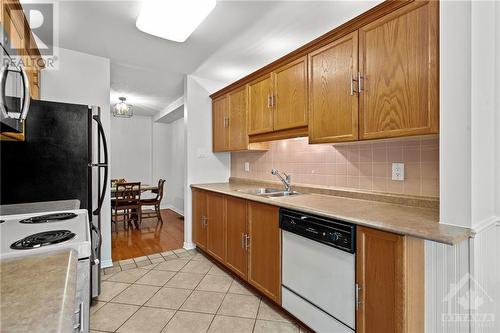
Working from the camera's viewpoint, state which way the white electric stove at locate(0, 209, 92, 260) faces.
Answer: facing to the right of the viewer

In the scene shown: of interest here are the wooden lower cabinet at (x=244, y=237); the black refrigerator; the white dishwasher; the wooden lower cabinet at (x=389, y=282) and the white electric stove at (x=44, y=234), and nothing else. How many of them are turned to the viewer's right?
2

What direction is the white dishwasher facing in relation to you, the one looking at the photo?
facing the viewer and to the left of the viewer

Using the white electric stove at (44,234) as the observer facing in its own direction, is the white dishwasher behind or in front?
in front

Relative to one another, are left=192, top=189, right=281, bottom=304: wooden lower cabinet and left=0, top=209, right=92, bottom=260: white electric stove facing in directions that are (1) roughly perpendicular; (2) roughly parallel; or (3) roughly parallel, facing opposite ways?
roughly parallel, facing opposite ways

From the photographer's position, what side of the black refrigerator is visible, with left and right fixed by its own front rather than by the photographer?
right

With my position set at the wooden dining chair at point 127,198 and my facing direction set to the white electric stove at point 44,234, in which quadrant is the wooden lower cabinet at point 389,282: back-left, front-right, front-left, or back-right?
front-left

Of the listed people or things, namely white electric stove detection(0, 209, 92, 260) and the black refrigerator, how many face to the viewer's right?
2

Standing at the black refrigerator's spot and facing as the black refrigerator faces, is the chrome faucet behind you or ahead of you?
ahead

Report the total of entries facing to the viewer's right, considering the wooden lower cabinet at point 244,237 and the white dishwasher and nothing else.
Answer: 0

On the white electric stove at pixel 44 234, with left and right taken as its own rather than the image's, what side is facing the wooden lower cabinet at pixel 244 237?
front

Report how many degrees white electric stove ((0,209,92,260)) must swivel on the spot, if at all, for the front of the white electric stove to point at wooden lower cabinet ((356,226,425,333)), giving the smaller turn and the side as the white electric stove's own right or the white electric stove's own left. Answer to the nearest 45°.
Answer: approximately 45° to the white electric stove's own right

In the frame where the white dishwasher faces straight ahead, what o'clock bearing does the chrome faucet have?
The chrome faucet is roughly at 4 o'clock from the white dishwasher.

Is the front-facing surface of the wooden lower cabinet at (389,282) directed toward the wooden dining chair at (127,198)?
no

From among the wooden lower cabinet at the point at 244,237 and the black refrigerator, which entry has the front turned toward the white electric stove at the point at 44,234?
the wooden lower cabinet

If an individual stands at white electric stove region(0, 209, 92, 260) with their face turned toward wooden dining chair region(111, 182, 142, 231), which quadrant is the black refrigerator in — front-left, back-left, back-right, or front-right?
front-left

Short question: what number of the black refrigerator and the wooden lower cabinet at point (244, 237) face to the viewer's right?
1

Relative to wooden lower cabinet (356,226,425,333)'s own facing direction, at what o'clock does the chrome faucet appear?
The chrome faucet is roughly at 3 o'clock from the wooden lower cabinet.
